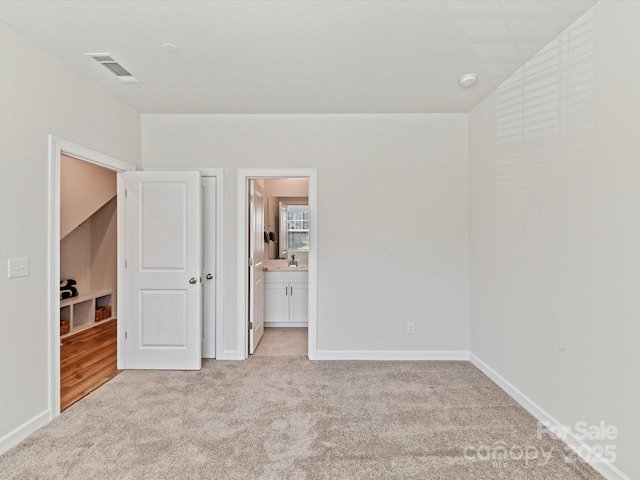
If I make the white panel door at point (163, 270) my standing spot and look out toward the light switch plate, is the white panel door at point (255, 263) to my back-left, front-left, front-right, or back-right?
back-left

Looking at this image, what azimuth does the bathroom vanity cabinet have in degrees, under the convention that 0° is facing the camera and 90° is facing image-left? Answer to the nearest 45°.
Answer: approximately 0°

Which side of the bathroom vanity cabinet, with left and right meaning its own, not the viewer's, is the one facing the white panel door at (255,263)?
front

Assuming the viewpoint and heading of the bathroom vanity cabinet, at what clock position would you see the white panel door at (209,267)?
The white panel door is roughly at 1 o'clock from the bathroom vanity cabinet.

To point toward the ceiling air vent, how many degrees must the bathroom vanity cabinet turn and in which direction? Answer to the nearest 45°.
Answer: approximately 45° to its right

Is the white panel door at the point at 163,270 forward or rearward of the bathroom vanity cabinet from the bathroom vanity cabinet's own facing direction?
forward

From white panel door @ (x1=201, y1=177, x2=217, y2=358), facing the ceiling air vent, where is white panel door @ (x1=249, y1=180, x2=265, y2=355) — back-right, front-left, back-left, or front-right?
back-left

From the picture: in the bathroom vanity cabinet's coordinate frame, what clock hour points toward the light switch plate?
The light switch plate is roughly at 1 o'clock from the bathroom vanity cabinet.
